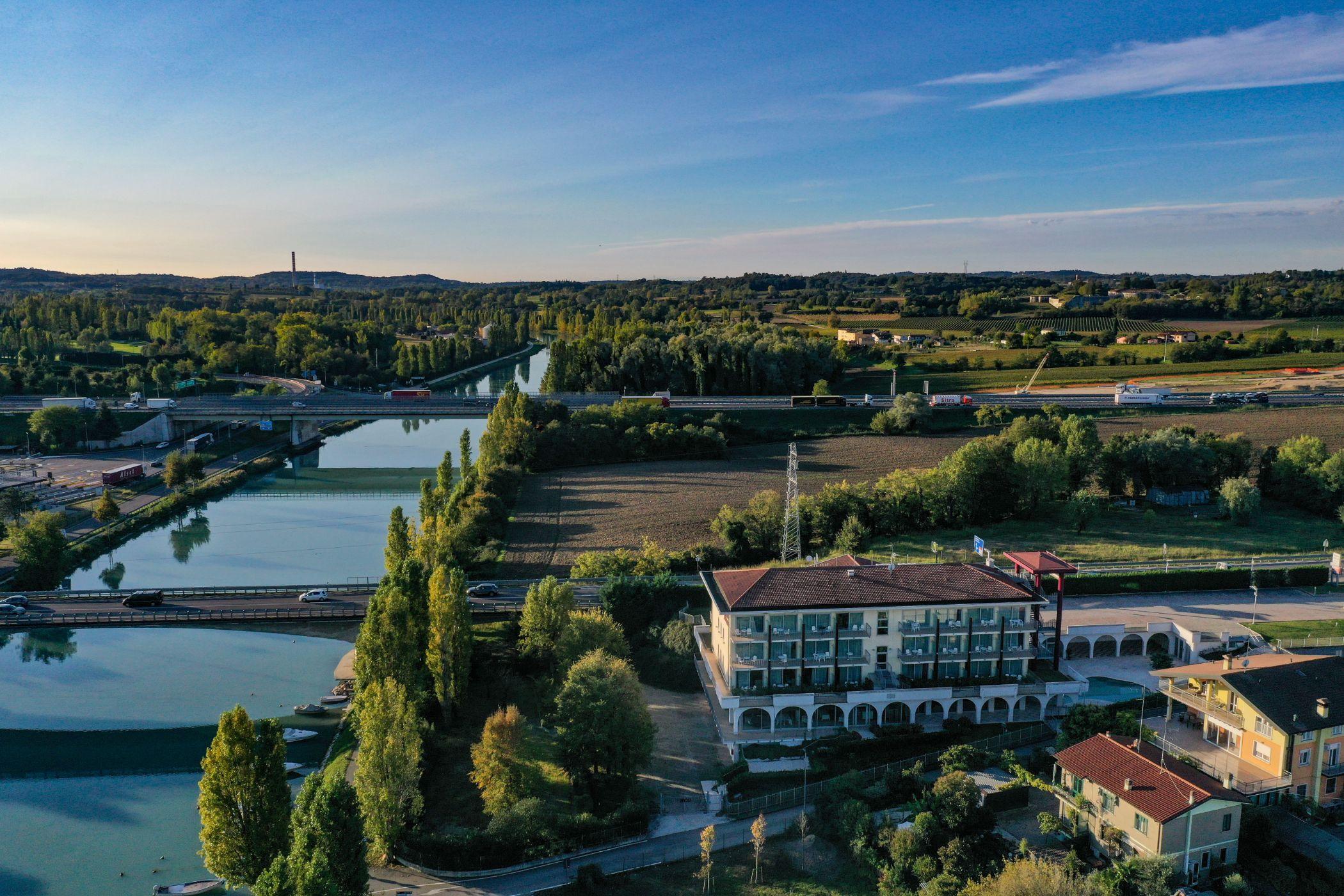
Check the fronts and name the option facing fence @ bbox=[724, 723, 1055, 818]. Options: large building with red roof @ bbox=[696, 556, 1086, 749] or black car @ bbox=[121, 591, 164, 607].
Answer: the large building with red roof

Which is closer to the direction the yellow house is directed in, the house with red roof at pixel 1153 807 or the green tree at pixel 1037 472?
the house with red roof

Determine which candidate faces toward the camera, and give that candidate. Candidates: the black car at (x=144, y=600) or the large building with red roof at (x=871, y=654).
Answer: the large building with red roof

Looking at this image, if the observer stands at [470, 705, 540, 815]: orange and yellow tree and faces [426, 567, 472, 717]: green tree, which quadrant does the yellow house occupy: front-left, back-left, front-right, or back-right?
back-right

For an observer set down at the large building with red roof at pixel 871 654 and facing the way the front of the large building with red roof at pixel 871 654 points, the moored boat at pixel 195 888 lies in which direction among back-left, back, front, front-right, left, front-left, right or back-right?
front-right

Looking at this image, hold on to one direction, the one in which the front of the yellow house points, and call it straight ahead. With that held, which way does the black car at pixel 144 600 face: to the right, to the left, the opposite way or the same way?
the same way

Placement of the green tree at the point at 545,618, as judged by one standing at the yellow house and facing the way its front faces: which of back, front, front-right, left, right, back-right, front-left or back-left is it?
front-right

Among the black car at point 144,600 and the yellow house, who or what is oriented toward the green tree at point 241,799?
the yellow house

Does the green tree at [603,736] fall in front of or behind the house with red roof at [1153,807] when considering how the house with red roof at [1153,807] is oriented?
in front

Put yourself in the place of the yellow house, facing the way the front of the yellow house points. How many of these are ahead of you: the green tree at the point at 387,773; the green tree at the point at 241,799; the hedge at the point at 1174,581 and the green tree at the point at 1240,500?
2

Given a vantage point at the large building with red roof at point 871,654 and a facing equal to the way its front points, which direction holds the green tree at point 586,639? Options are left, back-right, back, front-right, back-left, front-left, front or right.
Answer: right

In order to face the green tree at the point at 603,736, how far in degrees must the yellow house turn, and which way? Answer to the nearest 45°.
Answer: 0° — it already faces it

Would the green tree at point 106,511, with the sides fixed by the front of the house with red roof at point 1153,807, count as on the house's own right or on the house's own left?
on the house's own right

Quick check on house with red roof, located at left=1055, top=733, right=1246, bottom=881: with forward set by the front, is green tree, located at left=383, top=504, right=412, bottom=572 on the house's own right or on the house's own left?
on the house's own right

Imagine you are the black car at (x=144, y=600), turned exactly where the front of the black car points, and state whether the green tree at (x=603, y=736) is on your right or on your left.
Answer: on your left

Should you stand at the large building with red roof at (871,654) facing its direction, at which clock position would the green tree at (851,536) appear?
The green tree is roughly at 6 o'clock from the large building with red roof.

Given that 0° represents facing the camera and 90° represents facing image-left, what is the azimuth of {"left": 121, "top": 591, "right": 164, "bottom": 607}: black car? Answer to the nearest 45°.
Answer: approximately 90°

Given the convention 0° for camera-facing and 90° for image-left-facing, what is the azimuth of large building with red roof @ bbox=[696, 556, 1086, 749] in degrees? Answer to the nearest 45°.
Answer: approximately 0°

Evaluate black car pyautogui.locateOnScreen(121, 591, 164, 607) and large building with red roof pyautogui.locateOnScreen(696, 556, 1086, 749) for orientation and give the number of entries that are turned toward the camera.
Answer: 1
